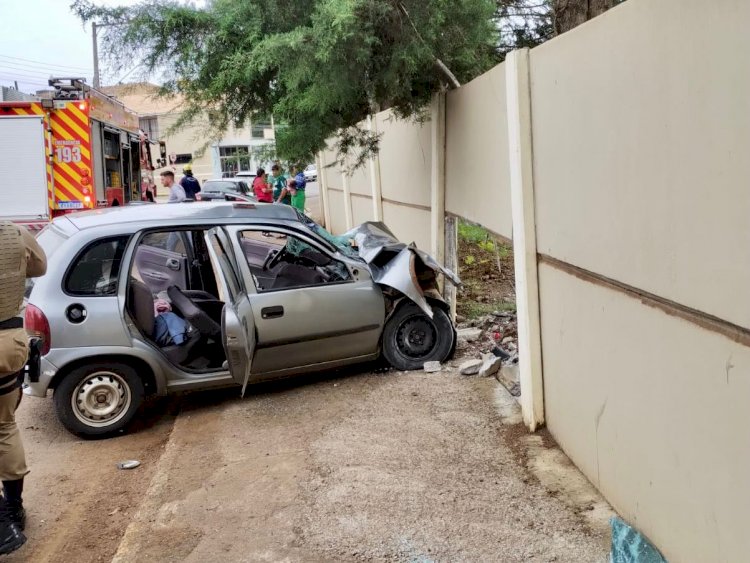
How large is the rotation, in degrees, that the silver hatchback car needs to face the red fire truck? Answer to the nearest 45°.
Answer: approximately 90° to its left

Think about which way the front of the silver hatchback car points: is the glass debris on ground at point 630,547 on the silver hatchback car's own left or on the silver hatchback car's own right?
on the silver hatchback car's own right

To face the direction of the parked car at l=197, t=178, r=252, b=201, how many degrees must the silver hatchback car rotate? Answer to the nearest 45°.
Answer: approximately 90° to its left

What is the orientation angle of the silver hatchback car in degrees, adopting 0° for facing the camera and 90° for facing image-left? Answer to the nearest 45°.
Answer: approximately 270°

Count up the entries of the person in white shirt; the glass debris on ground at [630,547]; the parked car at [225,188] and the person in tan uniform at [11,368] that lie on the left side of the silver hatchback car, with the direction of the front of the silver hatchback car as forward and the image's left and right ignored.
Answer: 2

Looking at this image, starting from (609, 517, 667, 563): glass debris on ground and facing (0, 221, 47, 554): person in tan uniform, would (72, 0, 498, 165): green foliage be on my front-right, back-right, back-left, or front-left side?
front-right

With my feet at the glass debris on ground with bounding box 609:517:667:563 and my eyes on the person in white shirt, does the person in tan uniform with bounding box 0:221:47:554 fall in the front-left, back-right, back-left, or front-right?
front-left

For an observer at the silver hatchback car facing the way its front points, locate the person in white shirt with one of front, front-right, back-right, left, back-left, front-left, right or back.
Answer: left
